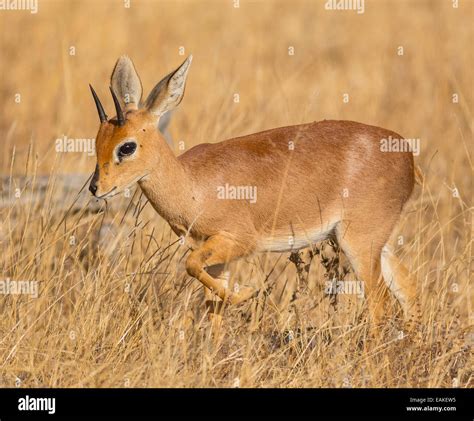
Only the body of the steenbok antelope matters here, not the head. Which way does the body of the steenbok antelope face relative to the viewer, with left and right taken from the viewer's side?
facing to the left of the viewer
